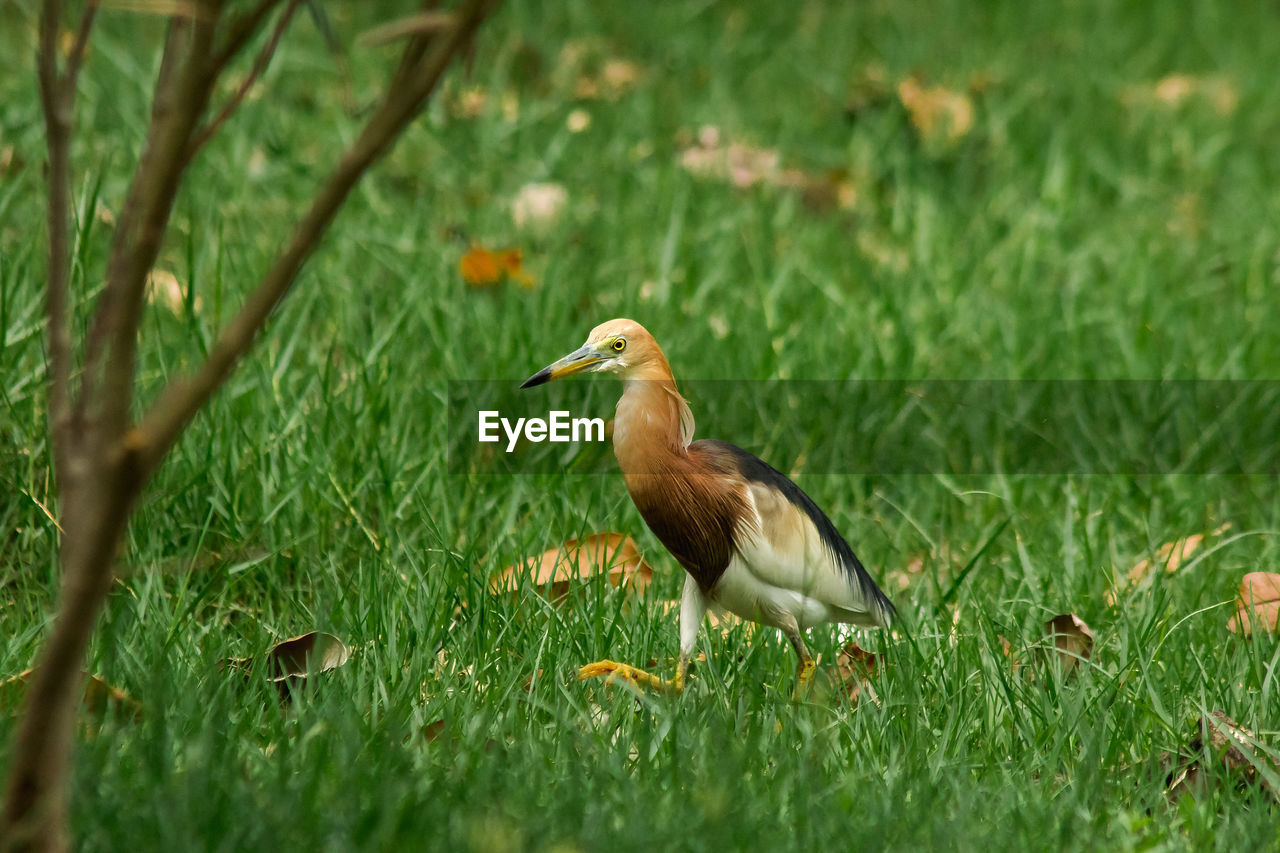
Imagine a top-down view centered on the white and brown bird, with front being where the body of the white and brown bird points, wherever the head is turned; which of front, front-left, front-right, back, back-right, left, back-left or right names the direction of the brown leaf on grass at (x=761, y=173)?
right

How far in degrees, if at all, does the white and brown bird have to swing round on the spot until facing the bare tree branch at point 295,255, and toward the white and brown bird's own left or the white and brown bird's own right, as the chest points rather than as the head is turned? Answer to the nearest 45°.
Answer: approximately 45° to the white and brown bird's own left

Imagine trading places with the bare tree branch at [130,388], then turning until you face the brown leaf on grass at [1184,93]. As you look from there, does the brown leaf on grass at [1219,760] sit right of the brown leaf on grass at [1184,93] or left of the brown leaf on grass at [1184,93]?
right

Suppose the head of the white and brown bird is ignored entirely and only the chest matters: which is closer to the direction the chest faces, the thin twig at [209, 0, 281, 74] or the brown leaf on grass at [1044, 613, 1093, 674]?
the thin twig

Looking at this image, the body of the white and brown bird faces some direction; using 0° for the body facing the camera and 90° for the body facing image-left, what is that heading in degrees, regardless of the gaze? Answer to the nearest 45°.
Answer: approximately 90°

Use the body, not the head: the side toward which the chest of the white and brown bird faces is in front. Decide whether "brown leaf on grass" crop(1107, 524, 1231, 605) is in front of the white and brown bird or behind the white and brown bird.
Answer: behind

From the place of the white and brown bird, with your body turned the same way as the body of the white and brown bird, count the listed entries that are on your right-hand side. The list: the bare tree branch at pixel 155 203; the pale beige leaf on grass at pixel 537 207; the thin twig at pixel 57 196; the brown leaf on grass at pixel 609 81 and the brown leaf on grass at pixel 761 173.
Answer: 3

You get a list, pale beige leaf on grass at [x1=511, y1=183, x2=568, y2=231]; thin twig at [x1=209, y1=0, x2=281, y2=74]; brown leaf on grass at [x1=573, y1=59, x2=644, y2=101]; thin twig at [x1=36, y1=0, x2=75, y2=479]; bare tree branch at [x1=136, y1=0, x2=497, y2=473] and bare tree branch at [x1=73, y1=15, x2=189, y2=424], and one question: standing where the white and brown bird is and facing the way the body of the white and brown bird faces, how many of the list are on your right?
2

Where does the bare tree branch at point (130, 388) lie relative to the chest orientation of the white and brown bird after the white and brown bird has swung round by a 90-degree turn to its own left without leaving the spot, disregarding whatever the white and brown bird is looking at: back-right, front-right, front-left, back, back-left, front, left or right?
front-right

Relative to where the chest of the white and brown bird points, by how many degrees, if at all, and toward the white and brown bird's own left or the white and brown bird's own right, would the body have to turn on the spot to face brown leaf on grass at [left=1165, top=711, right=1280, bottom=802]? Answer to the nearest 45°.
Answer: approximately 180°

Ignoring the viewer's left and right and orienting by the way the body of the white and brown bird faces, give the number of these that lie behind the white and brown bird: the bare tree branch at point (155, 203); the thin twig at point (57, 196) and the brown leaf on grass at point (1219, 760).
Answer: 1

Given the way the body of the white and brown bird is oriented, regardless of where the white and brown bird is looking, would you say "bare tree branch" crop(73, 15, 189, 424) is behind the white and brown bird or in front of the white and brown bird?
in front

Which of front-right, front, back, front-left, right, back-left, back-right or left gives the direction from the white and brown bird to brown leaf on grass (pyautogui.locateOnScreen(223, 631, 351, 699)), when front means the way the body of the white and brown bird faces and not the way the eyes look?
front

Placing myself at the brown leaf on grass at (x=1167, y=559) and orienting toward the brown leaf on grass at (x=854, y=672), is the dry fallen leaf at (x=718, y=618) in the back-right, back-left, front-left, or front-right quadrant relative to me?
front-right

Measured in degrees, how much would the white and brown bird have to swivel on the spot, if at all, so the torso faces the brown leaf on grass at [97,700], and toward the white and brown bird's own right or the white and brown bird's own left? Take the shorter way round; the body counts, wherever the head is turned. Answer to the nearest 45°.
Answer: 0° — it already faces it

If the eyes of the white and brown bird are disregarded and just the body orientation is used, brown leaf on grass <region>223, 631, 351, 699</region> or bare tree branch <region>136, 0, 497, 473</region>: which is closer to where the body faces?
the brown leaf on grass

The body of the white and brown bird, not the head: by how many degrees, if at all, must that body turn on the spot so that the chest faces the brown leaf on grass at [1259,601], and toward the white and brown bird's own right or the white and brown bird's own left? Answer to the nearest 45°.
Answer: approximately 135° to the white and brown bird's own right

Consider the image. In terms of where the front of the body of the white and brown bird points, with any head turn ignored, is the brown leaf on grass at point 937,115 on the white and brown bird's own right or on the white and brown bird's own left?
on the white and brown bird's own right
